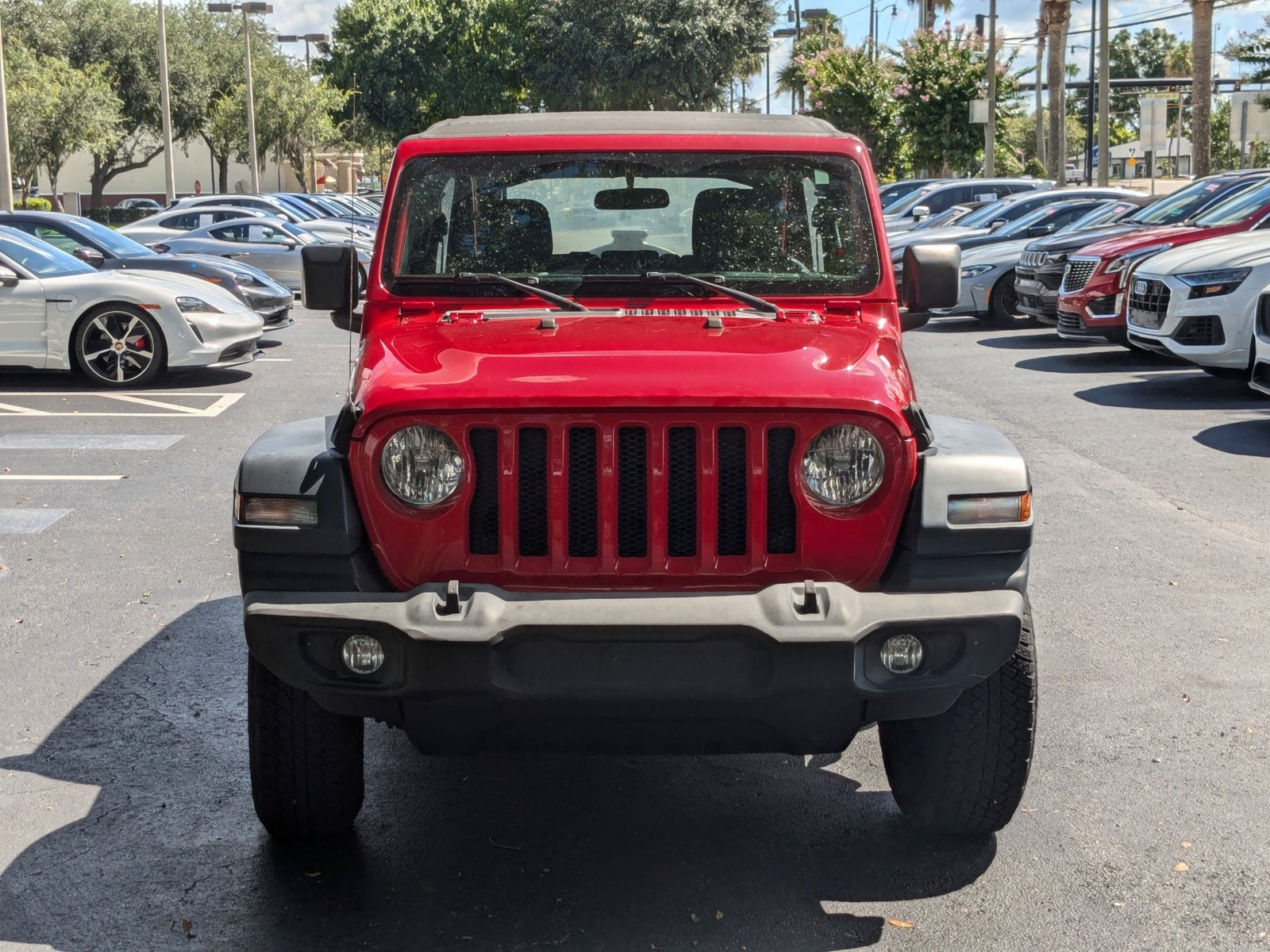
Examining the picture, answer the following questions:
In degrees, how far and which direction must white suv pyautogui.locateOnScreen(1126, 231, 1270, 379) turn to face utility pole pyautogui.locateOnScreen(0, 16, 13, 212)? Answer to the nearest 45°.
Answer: approximately 90° to its right

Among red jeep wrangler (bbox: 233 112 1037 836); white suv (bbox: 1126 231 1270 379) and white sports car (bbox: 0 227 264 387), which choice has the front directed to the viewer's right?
the white sports car

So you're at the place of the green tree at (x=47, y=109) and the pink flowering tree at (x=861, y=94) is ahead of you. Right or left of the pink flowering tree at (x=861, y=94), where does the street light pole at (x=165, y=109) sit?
right

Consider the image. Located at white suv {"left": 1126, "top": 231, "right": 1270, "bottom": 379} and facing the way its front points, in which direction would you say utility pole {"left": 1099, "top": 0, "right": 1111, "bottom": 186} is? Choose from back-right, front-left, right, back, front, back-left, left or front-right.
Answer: back-right

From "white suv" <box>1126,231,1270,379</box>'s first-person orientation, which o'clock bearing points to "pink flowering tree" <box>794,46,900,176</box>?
The pink flowering tree is roughly at 4 o'clock from the white suv.

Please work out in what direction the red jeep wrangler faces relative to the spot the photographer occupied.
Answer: facing the viewer

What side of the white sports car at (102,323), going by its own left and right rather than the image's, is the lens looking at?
right

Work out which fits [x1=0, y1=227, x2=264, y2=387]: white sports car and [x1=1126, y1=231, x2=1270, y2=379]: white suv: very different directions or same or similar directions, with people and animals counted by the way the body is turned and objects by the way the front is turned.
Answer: very different directions

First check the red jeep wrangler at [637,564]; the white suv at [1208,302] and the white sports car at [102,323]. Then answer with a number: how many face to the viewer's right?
1

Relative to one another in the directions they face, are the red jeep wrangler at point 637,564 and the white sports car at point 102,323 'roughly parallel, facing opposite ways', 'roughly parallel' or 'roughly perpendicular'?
roughly perpendicular

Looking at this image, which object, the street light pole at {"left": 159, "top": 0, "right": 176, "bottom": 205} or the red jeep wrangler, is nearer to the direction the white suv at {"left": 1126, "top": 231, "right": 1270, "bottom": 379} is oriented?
the red jeep wrangler

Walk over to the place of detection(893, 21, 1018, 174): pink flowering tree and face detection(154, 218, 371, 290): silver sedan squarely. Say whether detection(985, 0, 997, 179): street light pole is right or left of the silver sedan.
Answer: left

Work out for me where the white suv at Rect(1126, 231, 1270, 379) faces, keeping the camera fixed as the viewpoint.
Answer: facing the viewer and to the left of the viewer
